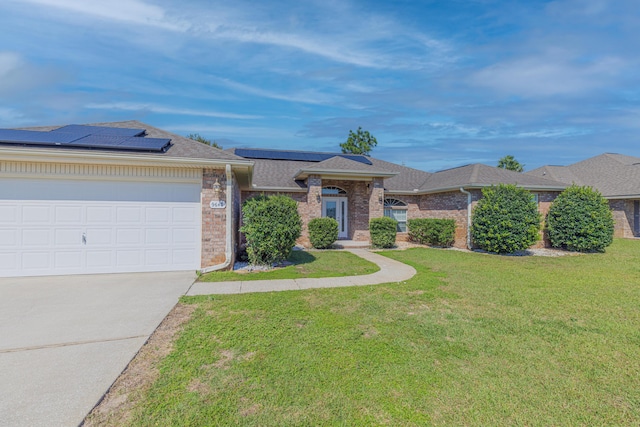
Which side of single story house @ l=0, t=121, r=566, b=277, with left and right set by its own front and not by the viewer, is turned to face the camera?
front

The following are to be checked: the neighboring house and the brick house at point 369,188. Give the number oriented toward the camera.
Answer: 2

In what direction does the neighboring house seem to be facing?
toward the camera

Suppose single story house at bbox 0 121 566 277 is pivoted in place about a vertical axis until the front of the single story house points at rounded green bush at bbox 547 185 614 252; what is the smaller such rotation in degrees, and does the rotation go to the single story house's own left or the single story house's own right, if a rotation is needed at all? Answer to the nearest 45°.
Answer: approximately 90° to the single story house's own left
